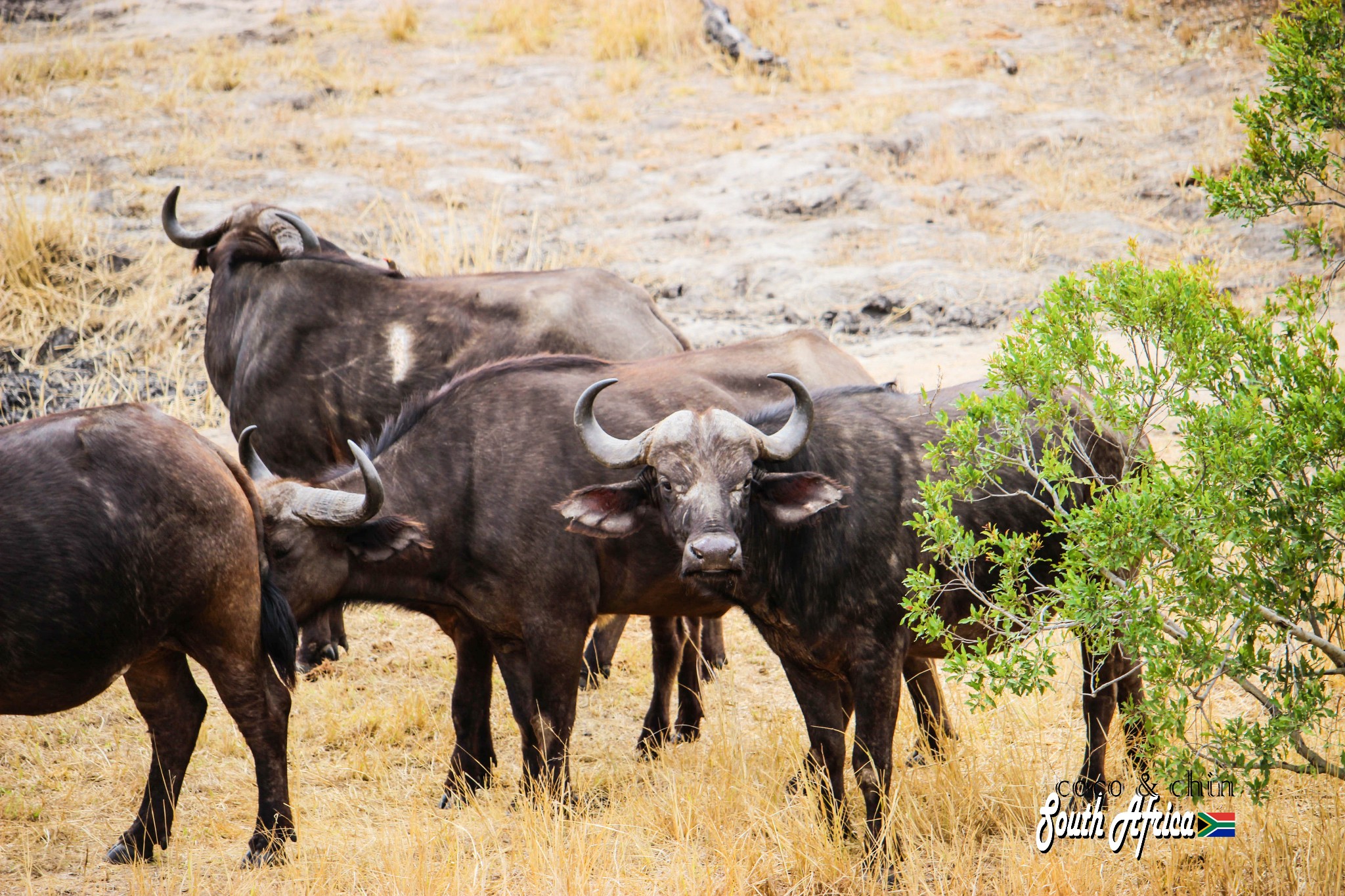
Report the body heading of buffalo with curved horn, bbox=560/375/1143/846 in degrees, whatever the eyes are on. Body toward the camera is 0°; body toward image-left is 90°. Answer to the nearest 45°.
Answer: approximately 45°

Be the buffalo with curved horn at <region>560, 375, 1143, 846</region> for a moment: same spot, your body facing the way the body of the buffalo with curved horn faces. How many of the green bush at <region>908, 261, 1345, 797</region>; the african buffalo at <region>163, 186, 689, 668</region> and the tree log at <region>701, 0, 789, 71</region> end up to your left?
1

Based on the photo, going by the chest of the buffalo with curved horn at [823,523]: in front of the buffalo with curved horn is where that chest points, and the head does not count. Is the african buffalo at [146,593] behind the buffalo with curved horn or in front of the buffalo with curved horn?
in front

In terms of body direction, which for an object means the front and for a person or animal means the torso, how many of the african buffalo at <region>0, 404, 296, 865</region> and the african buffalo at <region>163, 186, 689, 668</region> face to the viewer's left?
2

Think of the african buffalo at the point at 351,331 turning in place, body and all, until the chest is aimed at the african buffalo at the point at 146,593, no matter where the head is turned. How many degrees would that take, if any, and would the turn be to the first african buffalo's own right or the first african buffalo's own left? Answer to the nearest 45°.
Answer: approximately 90° to the first african buffalo's own left

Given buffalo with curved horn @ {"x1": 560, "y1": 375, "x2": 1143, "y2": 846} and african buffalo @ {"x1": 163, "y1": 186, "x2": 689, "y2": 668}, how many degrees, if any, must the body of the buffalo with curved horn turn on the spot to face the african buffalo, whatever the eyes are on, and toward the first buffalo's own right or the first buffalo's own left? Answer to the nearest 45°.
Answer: approximately 90° to the first buffalo's own right

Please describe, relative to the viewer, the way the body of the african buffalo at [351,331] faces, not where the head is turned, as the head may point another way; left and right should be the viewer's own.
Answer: facing to the left of the viewer

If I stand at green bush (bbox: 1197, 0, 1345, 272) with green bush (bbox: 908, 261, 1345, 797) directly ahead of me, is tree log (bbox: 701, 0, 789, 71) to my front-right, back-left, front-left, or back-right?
back-right

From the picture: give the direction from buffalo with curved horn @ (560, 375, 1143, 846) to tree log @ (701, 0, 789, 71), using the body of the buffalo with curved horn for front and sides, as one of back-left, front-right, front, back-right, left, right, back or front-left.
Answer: back-right

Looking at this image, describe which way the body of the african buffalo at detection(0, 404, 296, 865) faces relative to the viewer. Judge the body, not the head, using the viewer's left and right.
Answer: facing to the left of the viewer
